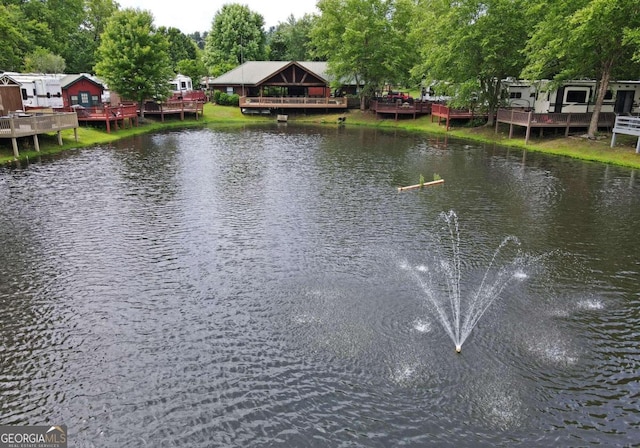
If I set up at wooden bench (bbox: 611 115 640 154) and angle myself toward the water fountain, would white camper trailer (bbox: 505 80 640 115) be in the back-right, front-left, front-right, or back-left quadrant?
back-right

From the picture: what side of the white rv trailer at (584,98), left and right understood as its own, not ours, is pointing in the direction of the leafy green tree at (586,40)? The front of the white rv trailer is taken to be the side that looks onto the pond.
front

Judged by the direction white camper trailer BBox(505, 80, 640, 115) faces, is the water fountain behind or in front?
in front

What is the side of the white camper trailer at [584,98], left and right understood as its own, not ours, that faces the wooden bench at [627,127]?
right

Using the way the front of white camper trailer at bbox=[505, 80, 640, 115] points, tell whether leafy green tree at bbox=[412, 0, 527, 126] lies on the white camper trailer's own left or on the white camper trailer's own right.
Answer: on the white camper trailer's own right
